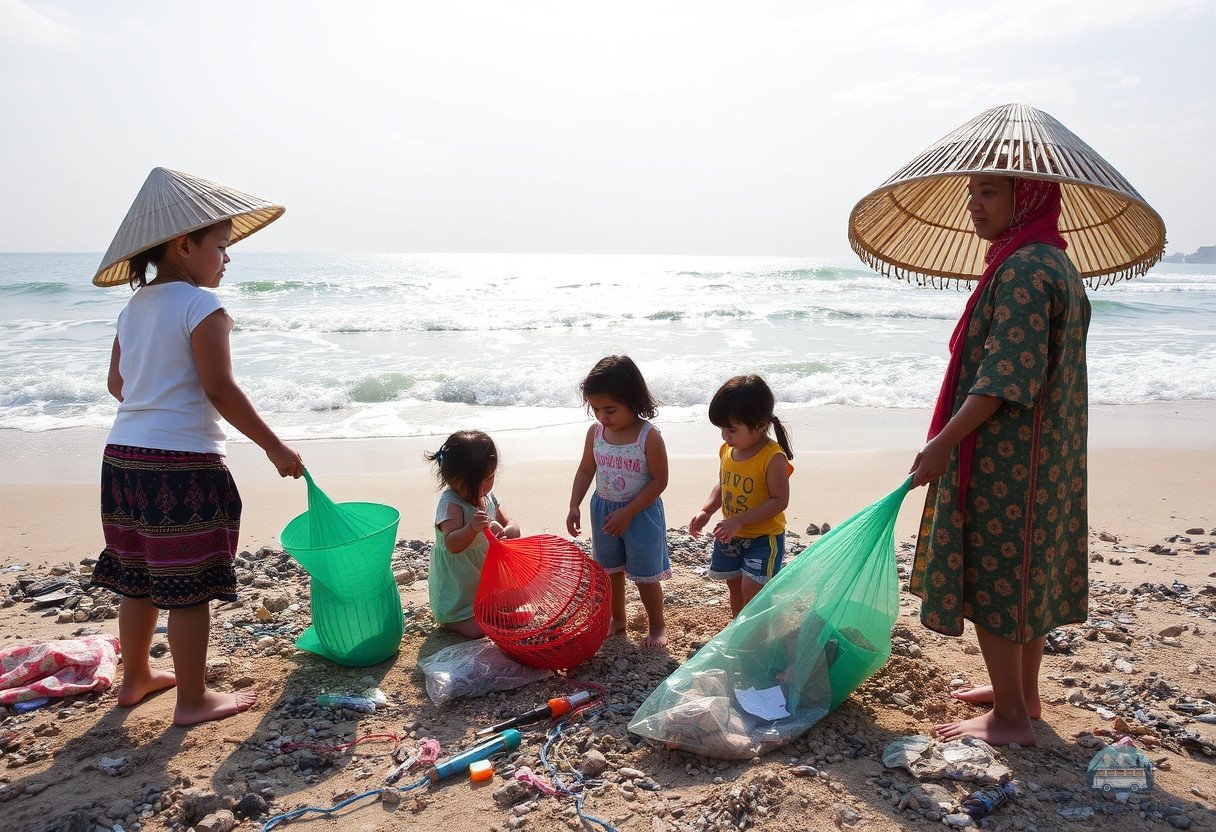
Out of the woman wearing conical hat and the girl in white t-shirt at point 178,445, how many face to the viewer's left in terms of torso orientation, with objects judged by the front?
1

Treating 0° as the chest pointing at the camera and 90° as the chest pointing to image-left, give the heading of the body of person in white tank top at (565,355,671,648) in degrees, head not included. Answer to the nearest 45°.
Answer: approximately 45°

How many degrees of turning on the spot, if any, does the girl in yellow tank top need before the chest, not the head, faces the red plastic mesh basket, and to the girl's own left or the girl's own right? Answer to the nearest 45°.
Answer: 0° — they already face it

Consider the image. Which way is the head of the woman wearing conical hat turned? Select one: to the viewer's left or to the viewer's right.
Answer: to the viewer's left

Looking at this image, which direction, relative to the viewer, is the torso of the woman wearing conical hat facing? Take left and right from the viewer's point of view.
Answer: facing to the left of the viewer

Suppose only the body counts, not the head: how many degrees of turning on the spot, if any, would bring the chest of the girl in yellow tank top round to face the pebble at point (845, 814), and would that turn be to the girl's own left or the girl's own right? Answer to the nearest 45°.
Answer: approximately 45° to the girl's own left
